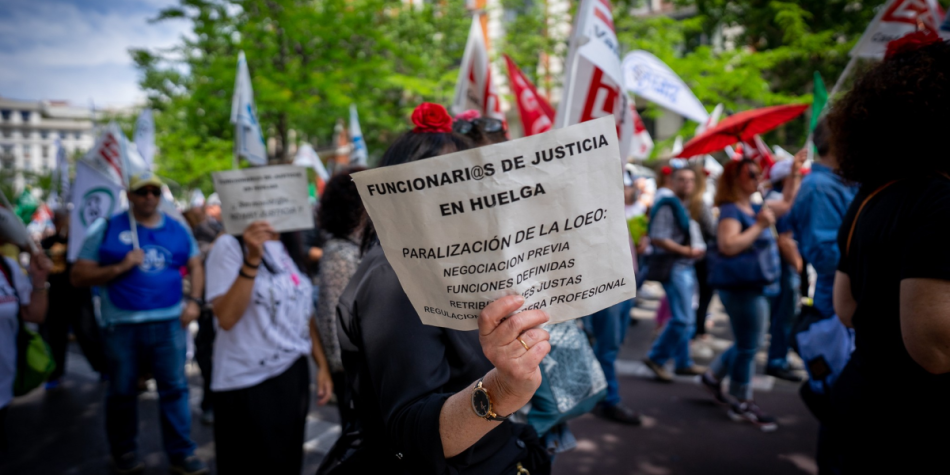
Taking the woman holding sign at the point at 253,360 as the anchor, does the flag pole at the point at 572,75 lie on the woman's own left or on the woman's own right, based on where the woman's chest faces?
on the woman's own left

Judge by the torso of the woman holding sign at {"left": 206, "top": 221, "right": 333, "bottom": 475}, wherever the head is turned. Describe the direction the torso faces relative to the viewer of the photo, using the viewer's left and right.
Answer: facing the viewer and to the right of the viewer

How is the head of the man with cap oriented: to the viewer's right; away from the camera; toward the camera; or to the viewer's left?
toward the camera

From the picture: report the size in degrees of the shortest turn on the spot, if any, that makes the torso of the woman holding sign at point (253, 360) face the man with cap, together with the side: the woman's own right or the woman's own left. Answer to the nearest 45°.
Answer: approximately 180°

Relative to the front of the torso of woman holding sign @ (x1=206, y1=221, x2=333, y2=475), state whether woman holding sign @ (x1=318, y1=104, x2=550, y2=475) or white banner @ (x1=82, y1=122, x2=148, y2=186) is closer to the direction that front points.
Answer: the woman holding sign

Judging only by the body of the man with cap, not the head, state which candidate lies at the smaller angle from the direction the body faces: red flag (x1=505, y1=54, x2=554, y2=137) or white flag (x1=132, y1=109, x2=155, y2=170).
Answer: the red flag

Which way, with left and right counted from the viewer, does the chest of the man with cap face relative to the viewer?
facing the viewer

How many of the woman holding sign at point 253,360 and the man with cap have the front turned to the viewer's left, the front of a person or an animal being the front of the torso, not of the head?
0

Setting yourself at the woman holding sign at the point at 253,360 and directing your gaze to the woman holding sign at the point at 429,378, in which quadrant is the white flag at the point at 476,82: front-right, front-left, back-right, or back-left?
back-left

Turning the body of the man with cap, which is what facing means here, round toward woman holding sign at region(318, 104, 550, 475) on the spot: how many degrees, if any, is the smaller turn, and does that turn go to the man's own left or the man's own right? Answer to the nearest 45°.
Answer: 0° — they already face them
